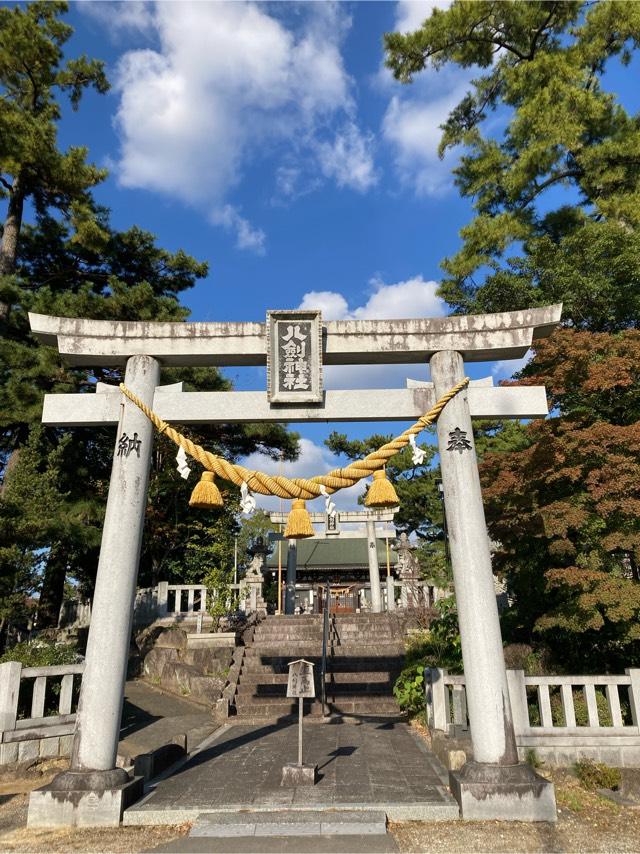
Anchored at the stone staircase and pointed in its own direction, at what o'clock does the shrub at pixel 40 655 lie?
The shrub is roughly at 2 o'clock from the stone staircase.

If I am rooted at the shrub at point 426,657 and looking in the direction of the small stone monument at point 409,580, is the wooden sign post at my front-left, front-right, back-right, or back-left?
back-left

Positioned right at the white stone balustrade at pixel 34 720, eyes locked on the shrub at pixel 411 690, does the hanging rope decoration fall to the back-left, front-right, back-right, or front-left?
front-right

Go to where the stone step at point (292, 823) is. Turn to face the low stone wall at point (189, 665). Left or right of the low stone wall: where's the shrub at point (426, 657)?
right

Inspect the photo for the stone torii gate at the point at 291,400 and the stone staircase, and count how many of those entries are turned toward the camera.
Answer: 2

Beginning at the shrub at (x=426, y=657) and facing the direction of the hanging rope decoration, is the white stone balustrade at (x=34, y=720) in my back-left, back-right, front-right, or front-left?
front-right

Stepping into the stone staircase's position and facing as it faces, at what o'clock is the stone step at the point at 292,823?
The stone step is roughly at 12 o'clock from the stone staircase.

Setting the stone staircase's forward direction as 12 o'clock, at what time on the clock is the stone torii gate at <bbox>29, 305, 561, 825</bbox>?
The stone torii gate is roughly at 12 o'clock from the stone staircase.

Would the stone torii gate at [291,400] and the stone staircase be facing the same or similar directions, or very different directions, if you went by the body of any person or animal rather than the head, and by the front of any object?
same or similar directions

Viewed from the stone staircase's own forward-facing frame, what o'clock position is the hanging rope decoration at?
The hanging rope decoration is roughly at 12 o'clock from the stone staircase.

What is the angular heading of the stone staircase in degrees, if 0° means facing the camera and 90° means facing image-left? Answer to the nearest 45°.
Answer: approximately 0°

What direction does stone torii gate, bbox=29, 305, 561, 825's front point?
toward the camera
